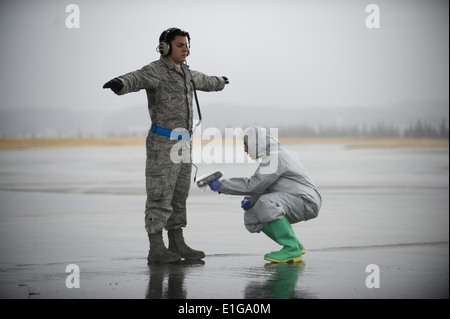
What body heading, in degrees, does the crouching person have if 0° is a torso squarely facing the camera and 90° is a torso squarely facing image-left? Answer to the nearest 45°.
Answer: approximately 90°

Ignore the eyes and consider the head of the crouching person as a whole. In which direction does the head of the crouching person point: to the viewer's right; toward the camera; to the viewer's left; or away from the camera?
to the viewer's left
